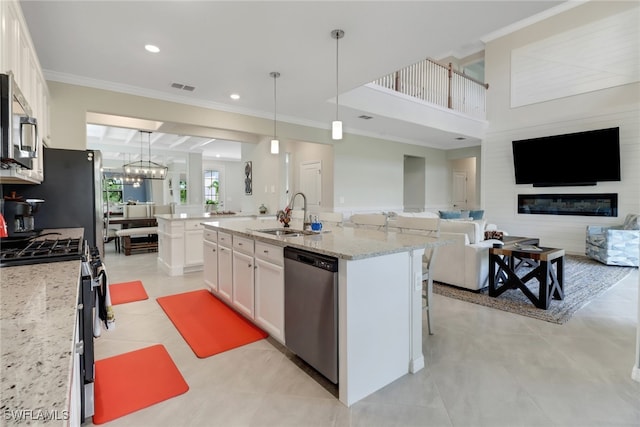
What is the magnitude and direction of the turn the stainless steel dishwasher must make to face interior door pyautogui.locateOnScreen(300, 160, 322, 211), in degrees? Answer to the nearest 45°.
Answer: approximately 135° to its right

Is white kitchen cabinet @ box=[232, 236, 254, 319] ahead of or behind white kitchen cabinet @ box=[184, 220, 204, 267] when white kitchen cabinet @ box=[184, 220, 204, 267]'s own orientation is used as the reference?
ahead

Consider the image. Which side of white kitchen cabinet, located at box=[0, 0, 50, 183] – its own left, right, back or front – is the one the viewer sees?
right

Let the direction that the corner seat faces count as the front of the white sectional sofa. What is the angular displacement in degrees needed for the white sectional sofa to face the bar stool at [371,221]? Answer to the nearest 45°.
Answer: approximately 180°

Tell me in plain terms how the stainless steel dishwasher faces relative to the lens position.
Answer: facing the viewer and to the left of the viewer

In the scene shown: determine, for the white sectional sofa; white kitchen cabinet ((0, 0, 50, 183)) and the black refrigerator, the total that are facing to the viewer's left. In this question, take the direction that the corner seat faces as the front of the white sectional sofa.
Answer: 0

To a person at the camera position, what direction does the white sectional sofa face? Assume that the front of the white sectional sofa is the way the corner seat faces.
facing away from the viewer and to the right of the viewer

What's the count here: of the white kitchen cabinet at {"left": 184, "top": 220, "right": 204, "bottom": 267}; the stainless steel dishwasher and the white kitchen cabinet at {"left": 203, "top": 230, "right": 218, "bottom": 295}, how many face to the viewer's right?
0

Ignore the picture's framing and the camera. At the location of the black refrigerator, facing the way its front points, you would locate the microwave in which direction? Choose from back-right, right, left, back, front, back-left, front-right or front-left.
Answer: right

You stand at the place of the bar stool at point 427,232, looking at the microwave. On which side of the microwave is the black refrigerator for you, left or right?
right

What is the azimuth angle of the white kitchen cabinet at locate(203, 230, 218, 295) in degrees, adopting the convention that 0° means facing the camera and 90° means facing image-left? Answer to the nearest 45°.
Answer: approximately 90°

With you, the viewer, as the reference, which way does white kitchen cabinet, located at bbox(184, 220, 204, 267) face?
facing the viewer

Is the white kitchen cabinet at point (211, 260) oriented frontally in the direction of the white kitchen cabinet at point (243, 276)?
no

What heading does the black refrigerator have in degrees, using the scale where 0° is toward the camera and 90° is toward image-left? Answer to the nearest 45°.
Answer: approximately 270°
